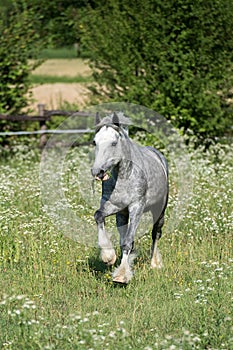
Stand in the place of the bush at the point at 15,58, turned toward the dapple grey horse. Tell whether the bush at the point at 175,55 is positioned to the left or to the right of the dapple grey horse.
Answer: left

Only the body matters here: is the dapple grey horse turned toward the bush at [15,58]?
no

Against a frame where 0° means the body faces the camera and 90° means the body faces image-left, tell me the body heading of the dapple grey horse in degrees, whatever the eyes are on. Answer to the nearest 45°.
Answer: approximately 45°

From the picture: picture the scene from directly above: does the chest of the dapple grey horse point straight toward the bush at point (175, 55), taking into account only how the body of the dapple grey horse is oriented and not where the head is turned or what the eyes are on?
no
